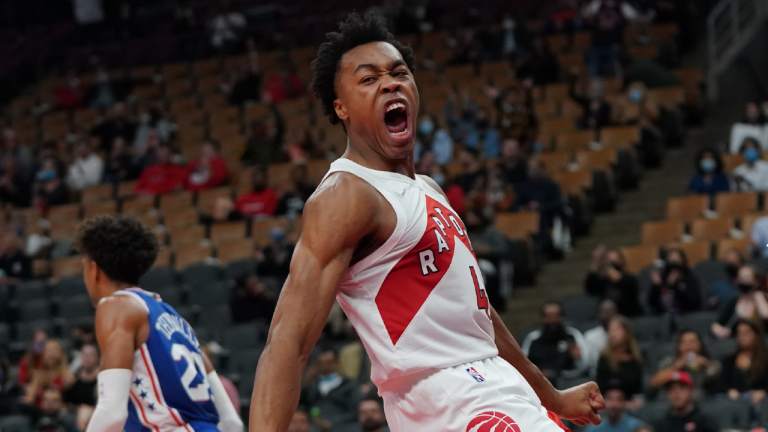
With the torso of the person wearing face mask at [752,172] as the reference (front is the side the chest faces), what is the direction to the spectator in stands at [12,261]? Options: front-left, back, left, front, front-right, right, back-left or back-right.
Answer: right

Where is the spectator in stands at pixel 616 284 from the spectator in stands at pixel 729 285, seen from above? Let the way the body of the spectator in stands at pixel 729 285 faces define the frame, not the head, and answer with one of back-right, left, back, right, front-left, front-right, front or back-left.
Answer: front-right

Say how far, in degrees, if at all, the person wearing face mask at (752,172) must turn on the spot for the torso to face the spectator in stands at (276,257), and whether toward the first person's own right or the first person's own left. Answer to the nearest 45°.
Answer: approximately 90° to the first person's own right

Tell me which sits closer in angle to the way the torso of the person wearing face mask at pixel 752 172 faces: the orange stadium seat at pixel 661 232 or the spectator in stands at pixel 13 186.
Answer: the orange stadium seat

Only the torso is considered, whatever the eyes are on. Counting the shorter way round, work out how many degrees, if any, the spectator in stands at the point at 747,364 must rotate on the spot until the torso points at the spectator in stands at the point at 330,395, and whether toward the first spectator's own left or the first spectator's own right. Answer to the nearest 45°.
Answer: approximately 45° to the first spectator's own right

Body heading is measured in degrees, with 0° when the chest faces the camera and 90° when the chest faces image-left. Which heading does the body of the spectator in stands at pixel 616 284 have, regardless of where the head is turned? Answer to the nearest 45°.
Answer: approximately 45°

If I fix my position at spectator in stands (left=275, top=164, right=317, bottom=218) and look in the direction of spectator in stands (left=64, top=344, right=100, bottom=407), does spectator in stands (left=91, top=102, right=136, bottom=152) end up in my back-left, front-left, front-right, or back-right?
back-right

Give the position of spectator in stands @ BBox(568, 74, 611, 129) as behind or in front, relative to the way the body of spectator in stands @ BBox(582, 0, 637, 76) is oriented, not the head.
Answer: in front

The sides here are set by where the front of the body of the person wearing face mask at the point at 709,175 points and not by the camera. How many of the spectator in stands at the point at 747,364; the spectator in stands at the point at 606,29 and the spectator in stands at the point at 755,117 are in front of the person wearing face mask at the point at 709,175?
1

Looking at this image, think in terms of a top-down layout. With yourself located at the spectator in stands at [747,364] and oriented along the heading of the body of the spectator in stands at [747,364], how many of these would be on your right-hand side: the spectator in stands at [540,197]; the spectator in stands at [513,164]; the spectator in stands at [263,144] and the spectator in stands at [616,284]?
4

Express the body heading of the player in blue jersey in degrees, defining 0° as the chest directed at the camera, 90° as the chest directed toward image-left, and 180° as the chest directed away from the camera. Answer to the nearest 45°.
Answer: approximately 135°

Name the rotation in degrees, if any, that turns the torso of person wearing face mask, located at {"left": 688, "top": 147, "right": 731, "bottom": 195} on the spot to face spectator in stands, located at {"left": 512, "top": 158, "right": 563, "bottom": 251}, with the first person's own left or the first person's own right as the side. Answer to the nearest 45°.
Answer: approximately 90° to the first person's own right

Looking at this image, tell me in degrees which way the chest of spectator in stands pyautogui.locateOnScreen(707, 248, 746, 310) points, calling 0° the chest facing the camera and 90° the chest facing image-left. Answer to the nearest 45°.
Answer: approximately 45°

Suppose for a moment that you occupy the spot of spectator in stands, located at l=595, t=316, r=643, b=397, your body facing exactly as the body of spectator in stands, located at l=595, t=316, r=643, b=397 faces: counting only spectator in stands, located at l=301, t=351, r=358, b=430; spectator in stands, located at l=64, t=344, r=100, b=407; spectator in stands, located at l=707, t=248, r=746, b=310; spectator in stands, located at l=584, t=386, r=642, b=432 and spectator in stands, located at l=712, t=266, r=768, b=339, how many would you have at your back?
2
